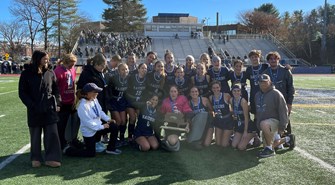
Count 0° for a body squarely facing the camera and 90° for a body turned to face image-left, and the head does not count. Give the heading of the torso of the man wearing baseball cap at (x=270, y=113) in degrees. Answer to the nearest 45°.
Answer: approximately 45°

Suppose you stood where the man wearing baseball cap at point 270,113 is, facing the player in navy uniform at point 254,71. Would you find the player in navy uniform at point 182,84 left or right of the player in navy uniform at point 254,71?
left

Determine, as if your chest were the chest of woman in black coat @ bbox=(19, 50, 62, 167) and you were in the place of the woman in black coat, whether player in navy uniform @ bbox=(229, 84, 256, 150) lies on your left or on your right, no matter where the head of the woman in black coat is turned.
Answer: on your left

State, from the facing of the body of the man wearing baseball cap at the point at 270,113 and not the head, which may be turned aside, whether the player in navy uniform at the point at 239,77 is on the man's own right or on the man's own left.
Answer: on the man's own right

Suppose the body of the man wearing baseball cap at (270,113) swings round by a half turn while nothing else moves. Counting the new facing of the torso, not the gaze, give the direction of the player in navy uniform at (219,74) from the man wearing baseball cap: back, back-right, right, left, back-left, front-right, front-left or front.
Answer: left

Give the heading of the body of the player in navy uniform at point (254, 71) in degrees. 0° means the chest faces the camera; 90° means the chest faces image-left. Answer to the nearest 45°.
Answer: approximately 0°

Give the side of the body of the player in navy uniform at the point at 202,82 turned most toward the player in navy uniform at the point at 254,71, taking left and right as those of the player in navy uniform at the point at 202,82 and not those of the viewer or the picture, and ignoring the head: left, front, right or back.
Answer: left

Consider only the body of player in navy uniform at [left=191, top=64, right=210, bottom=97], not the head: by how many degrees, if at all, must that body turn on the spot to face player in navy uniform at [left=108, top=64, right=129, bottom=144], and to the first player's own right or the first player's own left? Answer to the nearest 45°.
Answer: approximately 90° to the first player's own right

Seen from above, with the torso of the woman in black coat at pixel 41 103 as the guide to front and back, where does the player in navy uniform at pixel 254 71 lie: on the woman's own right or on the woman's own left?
on the woman's own left
